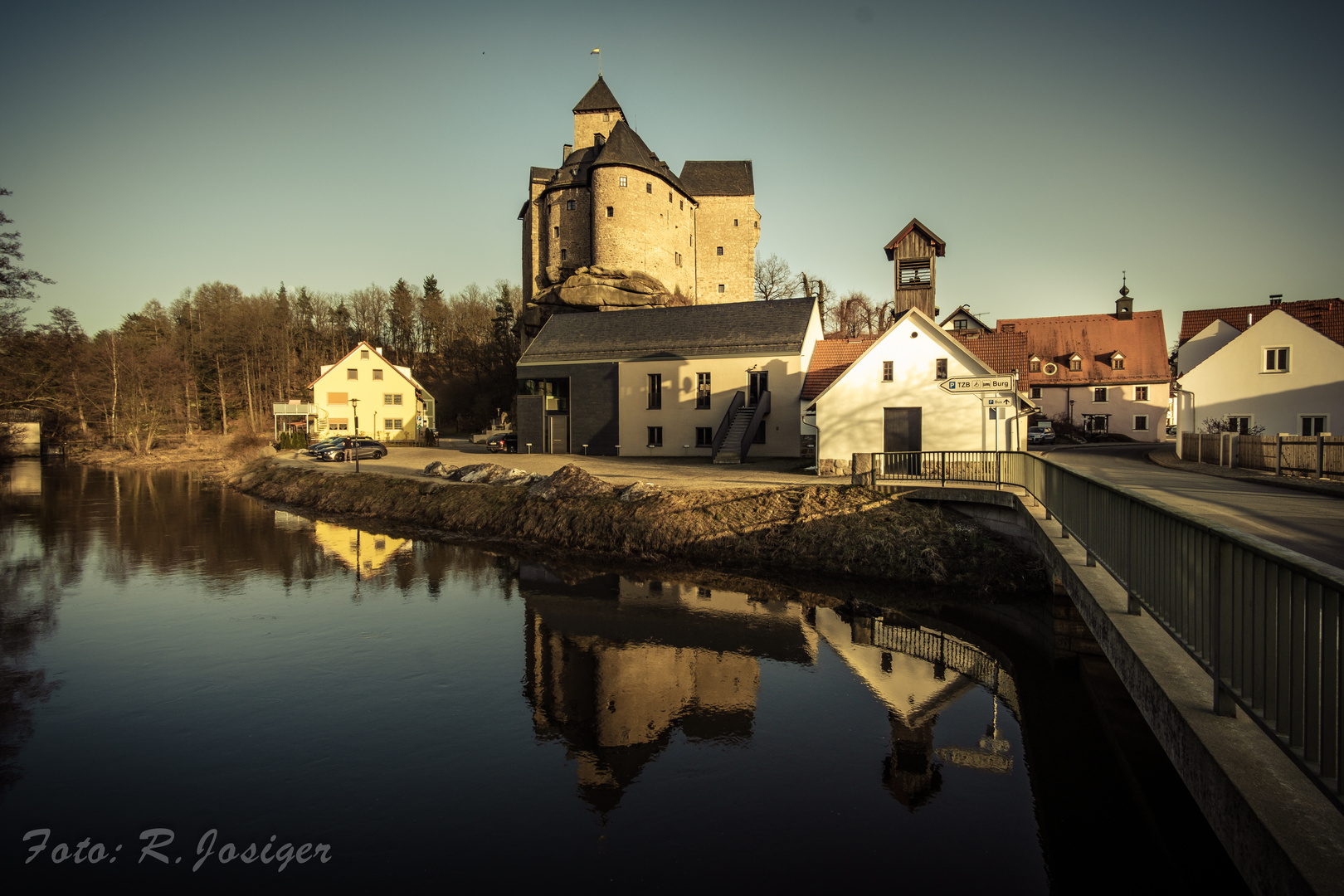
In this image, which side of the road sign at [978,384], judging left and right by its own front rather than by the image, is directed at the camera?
front

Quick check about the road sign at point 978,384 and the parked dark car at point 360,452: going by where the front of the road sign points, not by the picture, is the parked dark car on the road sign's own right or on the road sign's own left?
on the road sign's own right

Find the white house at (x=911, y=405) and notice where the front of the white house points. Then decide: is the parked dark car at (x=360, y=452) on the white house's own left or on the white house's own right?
on the white house's own right

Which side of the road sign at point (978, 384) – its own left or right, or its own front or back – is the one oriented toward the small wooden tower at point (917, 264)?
back

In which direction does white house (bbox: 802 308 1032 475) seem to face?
toward the camera

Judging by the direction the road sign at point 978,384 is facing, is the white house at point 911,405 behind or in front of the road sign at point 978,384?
behind

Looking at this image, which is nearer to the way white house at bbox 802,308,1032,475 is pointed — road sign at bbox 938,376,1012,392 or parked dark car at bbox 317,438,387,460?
the road sign

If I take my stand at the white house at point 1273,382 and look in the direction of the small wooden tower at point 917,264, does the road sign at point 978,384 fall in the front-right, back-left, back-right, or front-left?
front-left

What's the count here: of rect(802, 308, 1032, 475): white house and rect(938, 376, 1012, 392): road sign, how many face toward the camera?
2

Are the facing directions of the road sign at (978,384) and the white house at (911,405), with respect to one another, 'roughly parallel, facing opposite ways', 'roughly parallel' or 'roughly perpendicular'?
roughly parallel

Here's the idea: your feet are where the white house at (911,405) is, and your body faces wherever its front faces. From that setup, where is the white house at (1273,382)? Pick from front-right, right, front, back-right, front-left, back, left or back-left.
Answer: back-left
